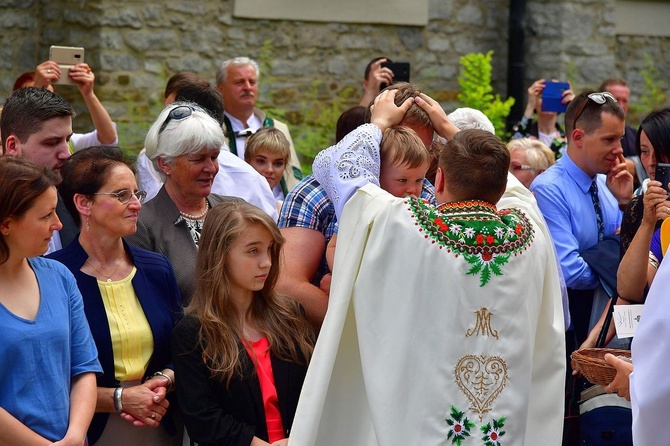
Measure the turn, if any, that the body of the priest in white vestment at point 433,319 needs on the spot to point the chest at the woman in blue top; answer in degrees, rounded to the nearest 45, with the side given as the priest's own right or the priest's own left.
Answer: approximately 45° to the priest's own left

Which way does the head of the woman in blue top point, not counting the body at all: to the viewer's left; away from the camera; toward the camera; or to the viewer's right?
to the viewer's right

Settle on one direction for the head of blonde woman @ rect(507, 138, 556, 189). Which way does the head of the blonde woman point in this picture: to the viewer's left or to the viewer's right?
to the viewer's left

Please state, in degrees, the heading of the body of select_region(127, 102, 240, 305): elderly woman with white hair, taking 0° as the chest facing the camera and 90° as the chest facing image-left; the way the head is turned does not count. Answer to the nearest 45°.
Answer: approximately 315°

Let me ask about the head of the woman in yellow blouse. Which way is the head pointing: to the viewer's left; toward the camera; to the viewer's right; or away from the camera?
to the viewer's right

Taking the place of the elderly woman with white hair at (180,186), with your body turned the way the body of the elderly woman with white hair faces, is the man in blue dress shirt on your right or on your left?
on your left

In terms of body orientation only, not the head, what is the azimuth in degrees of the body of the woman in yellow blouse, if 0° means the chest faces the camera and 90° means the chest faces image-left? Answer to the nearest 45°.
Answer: approximately 315°

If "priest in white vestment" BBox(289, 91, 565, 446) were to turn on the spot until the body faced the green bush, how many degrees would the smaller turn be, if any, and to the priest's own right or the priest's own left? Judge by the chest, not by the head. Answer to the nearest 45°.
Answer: approximately 45° to the priest's own right

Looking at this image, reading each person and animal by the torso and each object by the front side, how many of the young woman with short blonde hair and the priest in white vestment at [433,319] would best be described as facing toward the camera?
1

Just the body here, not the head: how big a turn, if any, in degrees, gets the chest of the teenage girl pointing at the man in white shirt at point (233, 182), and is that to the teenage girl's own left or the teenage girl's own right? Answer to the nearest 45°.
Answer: approximately 135° to the teenage girl's own left

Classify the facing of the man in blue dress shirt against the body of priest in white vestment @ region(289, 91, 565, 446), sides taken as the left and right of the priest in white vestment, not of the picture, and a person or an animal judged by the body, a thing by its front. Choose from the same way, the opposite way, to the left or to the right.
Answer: the opposite way
